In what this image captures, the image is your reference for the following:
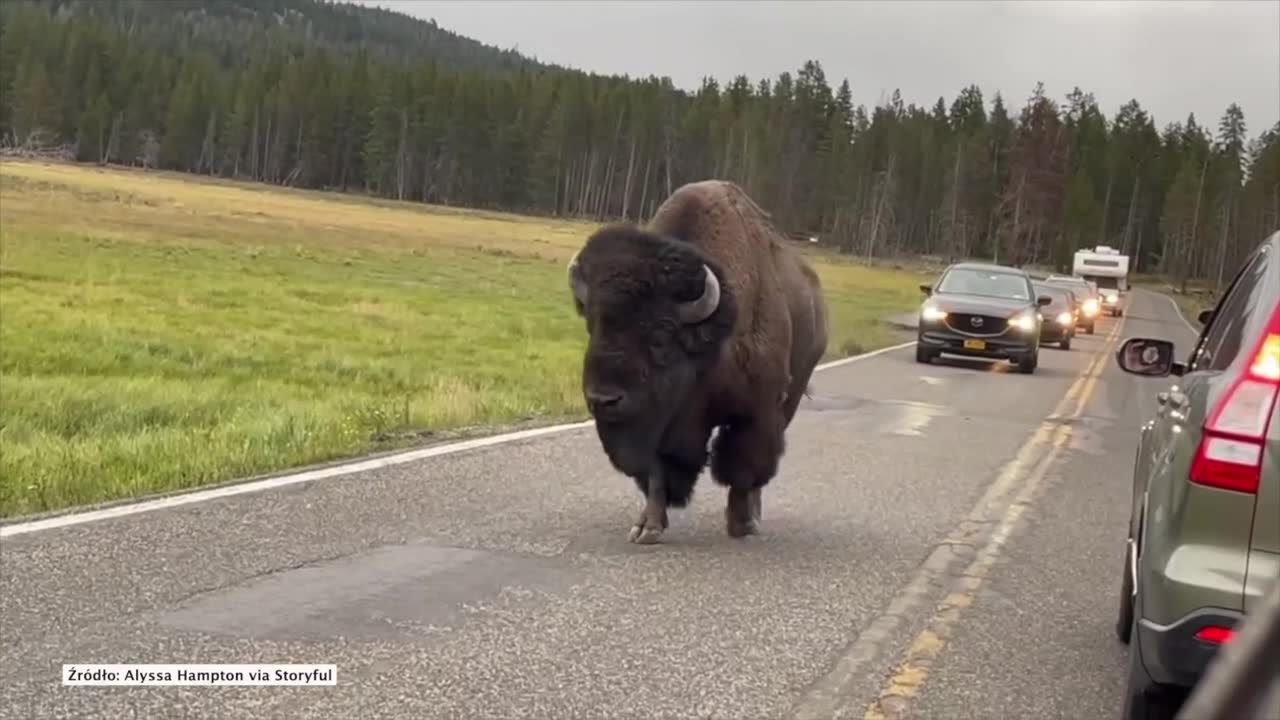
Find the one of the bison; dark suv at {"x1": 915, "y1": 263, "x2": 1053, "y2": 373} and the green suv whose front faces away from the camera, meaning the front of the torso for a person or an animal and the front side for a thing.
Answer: the green suv

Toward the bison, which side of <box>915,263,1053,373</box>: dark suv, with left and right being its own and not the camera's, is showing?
front

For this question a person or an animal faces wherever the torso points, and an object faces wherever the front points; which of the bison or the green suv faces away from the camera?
the green suv

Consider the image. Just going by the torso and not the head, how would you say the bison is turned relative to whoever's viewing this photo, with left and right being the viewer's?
facing the viewer and to the left of the viewer

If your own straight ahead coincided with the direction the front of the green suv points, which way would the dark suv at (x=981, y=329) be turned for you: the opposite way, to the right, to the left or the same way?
the opposite way

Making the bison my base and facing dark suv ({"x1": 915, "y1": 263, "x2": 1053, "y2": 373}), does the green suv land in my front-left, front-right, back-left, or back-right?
back-right

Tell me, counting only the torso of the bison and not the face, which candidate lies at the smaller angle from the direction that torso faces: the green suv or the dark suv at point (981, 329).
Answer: the green suv

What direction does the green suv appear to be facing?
away from the camera

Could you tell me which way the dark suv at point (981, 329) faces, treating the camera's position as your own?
facing the viewer

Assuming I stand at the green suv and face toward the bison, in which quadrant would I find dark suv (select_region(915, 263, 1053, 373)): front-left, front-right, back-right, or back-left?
front-right

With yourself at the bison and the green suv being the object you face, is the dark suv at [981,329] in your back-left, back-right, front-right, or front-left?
back-left

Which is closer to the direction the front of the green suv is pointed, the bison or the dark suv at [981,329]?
the dark suv

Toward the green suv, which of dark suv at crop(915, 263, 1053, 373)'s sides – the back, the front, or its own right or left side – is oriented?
front

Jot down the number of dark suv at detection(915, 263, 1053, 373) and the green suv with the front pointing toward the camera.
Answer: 1
